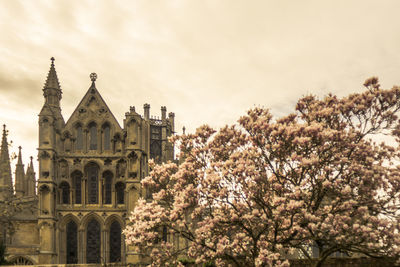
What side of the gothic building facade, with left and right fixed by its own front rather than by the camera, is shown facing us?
front

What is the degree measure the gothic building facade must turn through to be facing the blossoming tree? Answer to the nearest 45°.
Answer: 0° — it already faces it
